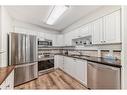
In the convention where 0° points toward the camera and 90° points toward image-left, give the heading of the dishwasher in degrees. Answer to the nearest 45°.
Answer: approximately 45°

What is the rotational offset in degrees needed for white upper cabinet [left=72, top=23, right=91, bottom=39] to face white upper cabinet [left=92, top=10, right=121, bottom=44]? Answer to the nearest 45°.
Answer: approximately 90° to its left

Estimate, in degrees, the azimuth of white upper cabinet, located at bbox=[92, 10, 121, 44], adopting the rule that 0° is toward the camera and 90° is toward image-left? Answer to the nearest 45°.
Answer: approximately 45°

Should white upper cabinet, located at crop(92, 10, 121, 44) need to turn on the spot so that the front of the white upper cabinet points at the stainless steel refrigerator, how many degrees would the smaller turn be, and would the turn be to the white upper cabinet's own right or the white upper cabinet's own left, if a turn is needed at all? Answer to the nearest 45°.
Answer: approximately 45° to the white upper cabinet's own right

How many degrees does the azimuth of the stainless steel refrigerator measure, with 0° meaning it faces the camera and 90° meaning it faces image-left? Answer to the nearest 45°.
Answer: approximately 315°

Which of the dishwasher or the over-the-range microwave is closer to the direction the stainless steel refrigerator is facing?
the dishwasher
